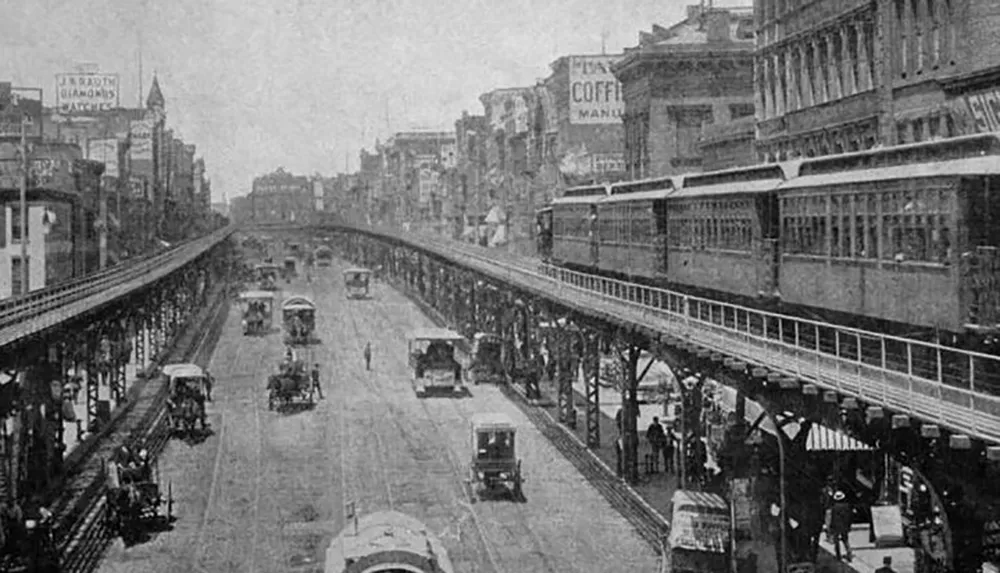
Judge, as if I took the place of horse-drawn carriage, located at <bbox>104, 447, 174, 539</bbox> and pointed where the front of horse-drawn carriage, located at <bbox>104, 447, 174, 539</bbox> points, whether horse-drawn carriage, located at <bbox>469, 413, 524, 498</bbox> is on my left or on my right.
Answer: on my left

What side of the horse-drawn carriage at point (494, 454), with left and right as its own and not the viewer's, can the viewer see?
back

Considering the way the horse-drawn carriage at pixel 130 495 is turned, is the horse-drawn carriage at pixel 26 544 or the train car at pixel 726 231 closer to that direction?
the horse-drawn carriage

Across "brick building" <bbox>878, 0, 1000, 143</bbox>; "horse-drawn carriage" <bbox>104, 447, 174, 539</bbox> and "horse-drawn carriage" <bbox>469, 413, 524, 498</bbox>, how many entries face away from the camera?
1

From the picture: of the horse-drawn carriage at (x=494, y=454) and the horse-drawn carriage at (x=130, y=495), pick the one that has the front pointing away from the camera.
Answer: the horse-drawn carriage at (x=494, y=454)
